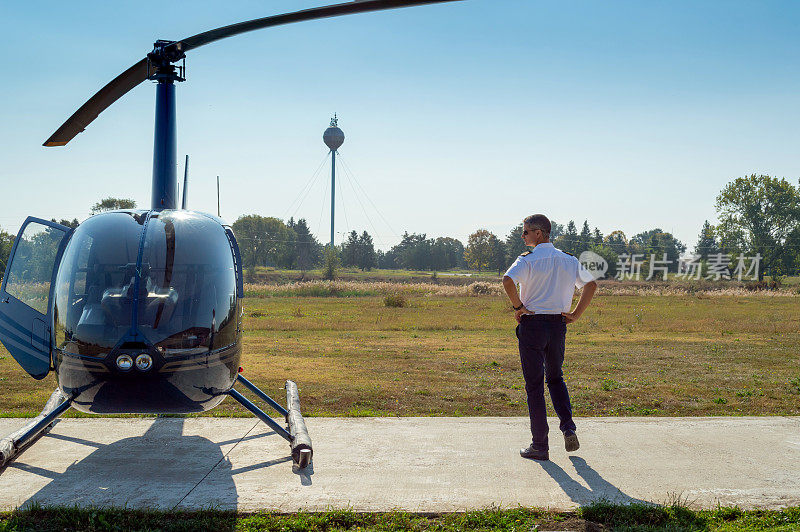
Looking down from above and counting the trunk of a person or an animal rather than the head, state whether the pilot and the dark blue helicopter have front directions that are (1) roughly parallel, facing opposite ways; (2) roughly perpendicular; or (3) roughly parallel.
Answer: roughly parallel, facing opposite ways

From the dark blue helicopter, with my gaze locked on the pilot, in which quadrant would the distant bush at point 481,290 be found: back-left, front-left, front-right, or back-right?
front-left

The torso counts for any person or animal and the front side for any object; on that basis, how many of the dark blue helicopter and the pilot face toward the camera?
1

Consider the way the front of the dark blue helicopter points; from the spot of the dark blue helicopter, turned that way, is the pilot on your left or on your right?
on your left

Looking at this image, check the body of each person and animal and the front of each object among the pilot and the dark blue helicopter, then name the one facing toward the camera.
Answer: the dark blue helicopter

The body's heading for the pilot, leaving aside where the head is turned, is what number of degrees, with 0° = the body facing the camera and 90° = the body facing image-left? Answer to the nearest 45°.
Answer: approximately 135°

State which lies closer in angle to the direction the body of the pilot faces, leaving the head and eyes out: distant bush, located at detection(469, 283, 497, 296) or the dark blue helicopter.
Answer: the distant bush

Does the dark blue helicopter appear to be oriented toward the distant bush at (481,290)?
no

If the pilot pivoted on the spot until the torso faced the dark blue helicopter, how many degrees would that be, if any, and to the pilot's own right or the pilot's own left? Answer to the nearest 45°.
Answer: approximately 90° to the pilot's own left

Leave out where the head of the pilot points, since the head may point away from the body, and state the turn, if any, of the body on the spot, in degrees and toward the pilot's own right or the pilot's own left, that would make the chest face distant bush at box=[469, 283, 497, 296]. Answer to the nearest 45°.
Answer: approximately 45° to the pilot's own right

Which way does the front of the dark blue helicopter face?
toward the camera

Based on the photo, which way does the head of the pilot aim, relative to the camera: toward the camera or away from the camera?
away from the camera
